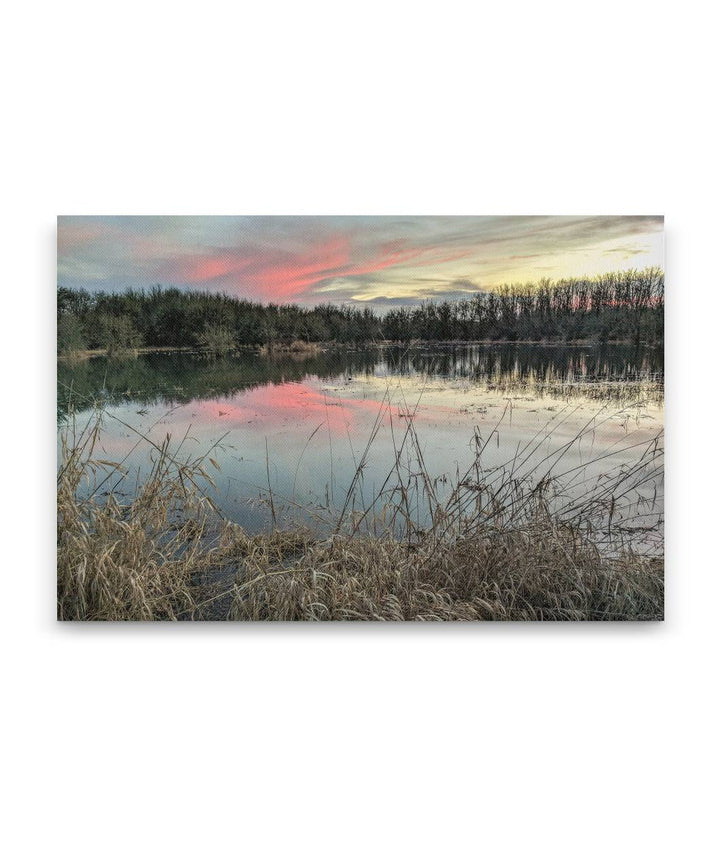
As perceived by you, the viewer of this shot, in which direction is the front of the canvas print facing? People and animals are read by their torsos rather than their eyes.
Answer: facing the viewer
